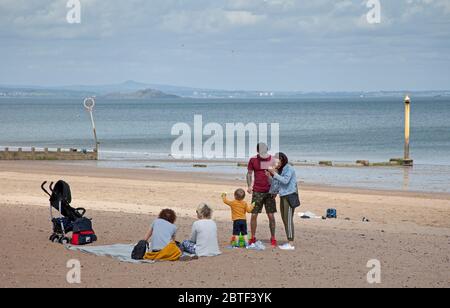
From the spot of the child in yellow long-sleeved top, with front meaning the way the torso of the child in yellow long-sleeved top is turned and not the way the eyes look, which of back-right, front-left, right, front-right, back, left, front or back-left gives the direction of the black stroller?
left

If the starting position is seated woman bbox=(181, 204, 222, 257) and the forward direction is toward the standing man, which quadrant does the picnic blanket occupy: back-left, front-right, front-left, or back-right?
back-left

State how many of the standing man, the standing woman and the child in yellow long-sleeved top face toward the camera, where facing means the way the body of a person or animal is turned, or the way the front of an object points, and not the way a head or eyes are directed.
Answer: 1

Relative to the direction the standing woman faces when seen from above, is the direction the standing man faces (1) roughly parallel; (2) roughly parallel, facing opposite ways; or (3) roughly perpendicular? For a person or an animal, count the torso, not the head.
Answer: roughly perpendicular

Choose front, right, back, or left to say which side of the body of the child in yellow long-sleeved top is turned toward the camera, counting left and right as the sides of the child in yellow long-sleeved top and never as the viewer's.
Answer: back

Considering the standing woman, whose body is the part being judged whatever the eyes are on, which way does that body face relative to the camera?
to the viewer's left

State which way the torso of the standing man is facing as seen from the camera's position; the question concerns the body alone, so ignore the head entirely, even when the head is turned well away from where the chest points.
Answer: toward the camera

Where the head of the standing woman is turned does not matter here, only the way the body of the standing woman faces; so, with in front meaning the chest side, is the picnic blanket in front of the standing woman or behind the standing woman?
in front

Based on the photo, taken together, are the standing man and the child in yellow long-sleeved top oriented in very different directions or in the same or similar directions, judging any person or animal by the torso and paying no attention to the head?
very different directions

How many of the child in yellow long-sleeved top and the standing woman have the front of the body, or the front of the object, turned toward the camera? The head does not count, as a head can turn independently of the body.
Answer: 0

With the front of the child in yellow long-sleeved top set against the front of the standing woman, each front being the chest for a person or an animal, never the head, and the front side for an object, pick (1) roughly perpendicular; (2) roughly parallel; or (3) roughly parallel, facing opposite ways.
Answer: roughly perpendicular
